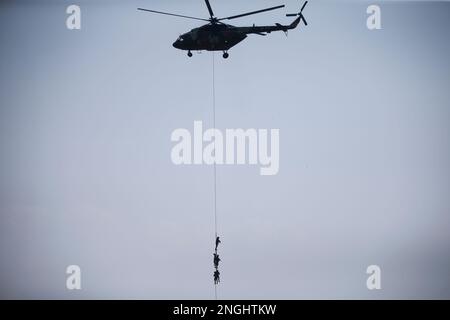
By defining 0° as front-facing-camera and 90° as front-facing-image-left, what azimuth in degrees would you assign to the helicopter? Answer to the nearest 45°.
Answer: approximately 90°
